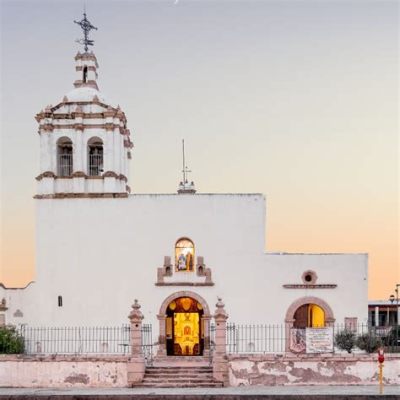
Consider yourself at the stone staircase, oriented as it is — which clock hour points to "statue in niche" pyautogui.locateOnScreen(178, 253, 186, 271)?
The statue in niche is roughly at 6 o'clock from the stone staircase.

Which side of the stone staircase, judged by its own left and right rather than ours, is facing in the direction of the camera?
front

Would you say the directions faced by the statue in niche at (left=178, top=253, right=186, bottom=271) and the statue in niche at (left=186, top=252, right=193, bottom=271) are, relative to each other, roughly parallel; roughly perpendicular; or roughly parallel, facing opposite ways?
roughly parallel

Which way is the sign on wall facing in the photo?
toward the camera

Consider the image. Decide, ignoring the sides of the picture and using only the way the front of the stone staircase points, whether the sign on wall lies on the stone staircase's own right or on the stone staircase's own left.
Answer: on the stone staircase's own left

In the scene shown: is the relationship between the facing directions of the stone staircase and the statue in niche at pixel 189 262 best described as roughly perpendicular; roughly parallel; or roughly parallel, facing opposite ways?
roughly parallel

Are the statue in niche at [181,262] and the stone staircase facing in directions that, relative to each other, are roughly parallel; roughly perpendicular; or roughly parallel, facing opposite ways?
roughly parallel

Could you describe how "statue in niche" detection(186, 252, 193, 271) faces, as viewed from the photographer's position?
facing the viewer
